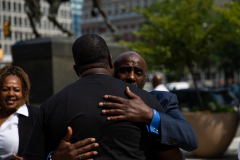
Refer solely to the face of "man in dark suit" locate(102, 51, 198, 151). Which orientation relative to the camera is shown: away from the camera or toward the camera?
toward the camera

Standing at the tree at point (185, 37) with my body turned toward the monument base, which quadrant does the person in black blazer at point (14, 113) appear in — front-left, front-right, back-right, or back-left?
front-left

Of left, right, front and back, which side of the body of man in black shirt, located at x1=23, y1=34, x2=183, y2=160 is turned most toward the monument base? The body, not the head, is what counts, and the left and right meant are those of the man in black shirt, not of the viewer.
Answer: front

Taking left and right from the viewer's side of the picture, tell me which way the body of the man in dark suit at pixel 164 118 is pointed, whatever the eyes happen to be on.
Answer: facing the viewer

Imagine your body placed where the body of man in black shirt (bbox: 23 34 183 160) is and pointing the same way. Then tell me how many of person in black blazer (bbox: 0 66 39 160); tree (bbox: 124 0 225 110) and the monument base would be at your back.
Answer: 0

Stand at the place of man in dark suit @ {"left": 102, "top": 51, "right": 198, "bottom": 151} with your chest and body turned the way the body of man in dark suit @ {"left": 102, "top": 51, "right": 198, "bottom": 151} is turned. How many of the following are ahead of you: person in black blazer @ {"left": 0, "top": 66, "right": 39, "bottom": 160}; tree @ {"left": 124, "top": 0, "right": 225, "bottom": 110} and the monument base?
0

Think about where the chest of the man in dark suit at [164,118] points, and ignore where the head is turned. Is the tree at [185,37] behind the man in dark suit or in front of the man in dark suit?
behind

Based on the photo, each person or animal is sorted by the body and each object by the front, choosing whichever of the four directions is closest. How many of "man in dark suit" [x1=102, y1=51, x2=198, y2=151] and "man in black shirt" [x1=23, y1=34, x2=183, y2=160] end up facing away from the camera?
1

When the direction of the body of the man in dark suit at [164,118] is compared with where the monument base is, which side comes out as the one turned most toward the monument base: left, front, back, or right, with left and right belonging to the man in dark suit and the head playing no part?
back

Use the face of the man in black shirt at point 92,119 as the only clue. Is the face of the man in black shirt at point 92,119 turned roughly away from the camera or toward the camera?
away from the camera

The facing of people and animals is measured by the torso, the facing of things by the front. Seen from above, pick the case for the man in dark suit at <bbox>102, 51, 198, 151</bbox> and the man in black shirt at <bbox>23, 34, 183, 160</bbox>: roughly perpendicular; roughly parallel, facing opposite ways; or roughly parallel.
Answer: roughly parallel, facing opposite ways

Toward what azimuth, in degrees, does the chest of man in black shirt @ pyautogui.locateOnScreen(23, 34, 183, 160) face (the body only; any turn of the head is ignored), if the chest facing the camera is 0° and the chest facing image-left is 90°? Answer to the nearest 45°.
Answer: approximately 180°

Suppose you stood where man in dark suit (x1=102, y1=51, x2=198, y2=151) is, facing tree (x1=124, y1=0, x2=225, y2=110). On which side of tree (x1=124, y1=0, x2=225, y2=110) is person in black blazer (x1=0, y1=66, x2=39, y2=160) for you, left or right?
left

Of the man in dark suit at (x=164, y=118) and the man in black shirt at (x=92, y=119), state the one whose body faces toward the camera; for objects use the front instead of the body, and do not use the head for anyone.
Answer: the man in dark suit at (x=164, y=118)
